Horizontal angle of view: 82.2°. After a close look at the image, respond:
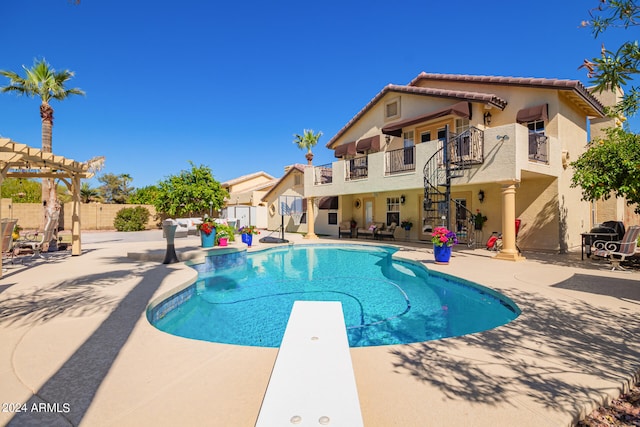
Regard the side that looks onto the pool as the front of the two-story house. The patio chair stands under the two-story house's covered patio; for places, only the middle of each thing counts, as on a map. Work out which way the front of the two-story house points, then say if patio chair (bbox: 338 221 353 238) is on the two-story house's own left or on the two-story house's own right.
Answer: on the two-story house's own right

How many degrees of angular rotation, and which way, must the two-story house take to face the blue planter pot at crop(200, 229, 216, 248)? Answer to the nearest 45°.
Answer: approximately 45° to its right

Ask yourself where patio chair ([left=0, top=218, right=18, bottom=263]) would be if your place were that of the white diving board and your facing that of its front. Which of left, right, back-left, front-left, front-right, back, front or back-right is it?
front-left

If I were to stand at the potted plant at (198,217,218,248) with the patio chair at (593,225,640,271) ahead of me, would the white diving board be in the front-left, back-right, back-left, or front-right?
front-right

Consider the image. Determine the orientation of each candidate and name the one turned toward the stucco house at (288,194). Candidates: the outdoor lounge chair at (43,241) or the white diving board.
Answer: the white diving board

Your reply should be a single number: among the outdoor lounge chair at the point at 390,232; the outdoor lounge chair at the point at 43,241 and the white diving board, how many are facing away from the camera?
1

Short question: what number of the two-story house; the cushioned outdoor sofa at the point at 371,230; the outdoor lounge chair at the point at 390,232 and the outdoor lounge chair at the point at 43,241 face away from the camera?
0

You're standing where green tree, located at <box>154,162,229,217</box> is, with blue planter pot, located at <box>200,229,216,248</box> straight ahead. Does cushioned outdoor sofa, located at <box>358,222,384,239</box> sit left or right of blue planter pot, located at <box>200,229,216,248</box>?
left

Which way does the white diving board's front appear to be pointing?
away from the camera

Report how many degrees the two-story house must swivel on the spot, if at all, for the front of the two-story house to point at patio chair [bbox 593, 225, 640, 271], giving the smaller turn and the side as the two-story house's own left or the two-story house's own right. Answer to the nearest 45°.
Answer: approximately 90° to the two-story house's own left
